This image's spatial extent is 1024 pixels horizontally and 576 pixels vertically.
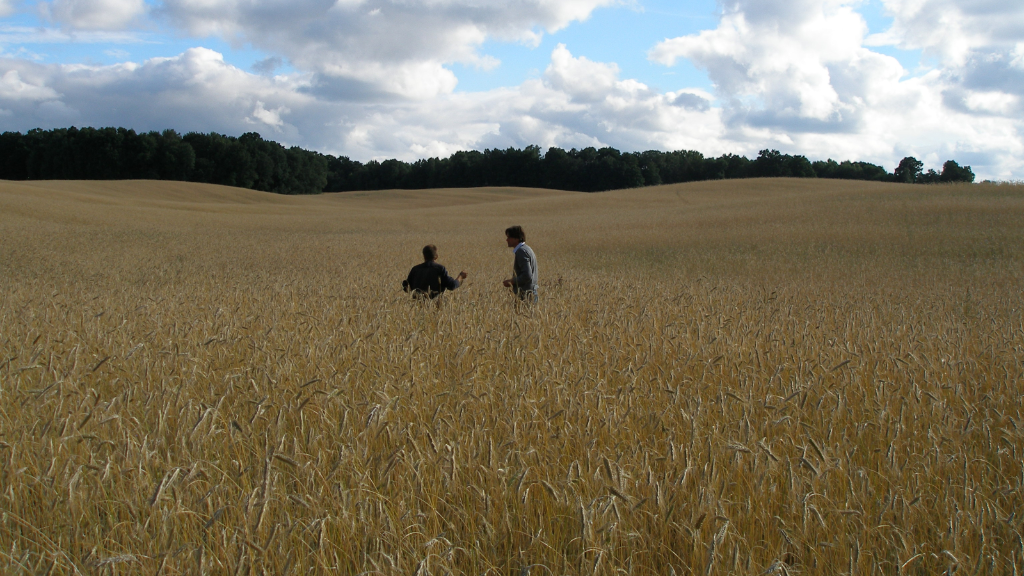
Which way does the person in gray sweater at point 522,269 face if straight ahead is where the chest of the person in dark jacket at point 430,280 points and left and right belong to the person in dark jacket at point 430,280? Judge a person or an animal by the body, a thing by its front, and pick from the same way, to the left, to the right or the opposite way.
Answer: to the left

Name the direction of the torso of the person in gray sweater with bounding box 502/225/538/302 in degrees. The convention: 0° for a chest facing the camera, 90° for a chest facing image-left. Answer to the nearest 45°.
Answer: approximately 90°

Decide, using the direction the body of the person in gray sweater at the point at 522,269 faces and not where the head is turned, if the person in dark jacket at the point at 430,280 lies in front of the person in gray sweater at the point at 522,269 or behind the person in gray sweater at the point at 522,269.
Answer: in front

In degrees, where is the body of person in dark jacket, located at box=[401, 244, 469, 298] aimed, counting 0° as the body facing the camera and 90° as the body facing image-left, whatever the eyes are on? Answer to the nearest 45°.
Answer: approximately 180°

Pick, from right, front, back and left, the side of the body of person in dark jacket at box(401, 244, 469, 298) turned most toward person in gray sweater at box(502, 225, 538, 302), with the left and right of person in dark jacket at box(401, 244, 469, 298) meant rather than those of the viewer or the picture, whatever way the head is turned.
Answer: right

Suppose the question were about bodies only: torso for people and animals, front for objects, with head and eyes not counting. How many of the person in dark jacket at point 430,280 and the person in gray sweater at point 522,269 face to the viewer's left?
1

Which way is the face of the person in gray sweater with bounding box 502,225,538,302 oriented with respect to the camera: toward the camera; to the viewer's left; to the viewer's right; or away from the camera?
to the viewer's left

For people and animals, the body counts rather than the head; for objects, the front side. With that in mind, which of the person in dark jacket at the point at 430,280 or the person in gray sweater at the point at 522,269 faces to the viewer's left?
the person in gray sweater at the point at 522,269
